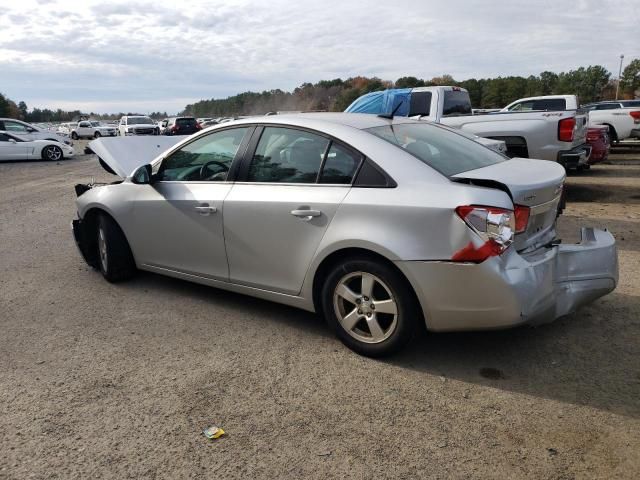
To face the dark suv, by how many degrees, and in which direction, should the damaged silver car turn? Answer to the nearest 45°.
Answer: approximately 45° to its right

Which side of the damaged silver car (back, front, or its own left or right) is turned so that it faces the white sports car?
front

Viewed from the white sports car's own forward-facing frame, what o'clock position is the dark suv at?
The dark suv is roughly at 10 o'clock from the white sports car.

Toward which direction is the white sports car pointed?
to the viewer's right

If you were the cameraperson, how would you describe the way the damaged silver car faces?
facing away from the viewer and to the left of the viewer

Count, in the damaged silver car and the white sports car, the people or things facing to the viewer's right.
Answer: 1

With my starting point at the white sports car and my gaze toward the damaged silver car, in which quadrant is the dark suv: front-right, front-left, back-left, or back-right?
back-left

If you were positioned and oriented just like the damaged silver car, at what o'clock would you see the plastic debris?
The plastic debris is roughly at 9 o'clock from the damaged silver car.

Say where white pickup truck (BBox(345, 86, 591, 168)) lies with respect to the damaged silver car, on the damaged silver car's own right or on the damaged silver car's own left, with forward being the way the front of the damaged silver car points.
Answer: on the damaged silver car's own right

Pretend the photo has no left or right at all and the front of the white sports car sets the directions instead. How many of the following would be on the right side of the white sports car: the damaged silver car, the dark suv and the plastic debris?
2
